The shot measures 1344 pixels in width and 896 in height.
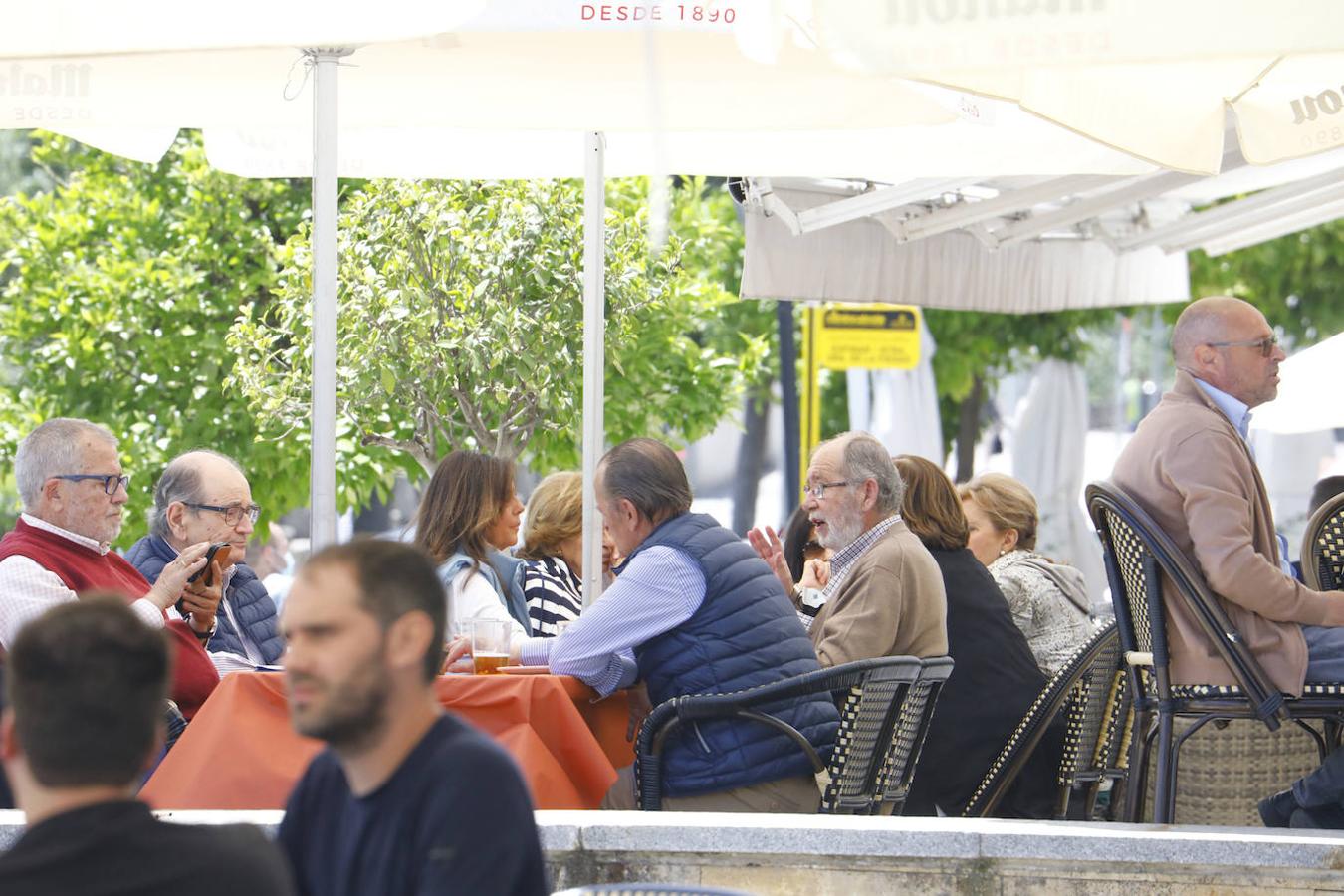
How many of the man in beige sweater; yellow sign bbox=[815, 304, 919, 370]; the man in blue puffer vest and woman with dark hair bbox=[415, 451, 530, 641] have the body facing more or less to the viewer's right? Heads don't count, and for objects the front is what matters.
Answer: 1

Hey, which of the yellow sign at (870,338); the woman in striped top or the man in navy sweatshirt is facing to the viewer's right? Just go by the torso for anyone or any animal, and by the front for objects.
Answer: the woman in striped top

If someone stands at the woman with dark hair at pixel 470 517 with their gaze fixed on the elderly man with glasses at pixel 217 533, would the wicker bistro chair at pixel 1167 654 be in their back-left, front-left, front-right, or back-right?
back-left

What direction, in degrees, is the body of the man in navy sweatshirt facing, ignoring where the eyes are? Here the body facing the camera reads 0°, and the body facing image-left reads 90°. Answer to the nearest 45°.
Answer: approximately 45°

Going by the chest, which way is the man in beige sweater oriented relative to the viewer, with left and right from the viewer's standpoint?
facing to the left of the viewer

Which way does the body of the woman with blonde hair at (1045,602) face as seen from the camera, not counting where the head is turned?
to the viewer's left

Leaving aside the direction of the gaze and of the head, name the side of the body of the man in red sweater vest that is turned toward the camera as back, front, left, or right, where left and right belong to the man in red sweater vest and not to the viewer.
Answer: right

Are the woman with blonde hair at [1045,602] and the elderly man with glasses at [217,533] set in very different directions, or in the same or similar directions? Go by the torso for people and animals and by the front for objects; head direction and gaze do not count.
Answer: very different directions

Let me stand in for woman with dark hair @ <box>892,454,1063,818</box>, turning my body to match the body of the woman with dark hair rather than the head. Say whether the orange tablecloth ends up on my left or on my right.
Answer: on my left

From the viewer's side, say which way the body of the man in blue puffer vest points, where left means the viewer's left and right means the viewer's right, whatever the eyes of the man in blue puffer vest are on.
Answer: facing away from the viewer and to the left of the viewer

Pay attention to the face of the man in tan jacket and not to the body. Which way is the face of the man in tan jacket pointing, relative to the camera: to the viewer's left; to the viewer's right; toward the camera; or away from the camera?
to the viewer's right

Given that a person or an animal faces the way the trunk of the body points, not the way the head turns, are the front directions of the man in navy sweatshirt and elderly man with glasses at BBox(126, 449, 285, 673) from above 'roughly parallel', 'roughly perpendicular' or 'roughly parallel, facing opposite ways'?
roughly perpendicular

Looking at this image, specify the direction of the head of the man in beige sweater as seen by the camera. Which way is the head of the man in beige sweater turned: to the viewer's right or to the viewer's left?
to the viewer's left

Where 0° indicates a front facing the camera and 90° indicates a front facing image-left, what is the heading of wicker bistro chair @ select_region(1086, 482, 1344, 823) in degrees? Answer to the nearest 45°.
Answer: approximately 270°
